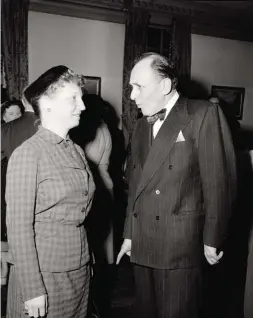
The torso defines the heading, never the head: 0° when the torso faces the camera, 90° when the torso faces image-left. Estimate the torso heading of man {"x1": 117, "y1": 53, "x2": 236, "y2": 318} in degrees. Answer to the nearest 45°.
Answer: approximately 45°

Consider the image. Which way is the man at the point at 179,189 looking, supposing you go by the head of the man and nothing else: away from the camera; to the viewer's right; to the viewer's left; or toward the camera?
to the viewer's left

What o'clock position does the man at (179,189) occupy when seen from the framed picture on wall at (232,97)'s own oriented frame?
The man is roughly at 12 o'clock from the framed picture on wall.

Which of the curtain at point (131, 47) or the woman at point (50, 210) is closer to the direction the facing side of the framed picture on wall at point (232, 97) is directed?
the woman

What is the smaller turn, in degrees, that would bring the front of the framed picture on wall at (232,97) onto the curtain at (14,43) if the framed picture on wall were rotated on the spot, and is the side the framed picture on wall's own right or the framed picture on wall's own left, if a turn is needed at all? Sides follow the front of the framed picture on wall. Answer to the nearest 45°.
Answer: approximately 45° to the framed picture on wall's own right

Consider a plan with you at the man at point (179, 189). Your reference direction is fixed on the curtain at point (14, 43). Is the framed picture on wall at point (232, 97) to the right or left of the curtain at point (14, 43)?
right

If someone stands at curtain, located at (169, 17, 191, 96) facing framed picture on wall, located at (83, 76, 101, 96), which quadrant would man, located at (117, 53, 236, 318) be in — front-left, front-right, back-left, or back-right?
front-left

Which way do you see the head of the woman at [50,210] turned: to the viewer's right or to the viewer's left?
to the viewer's right

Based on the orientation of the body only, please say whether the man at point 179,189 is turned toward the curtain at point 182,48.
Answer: no

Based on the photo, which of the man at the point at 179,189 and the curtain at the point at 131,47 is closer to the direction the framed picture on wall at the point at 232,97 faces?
the man

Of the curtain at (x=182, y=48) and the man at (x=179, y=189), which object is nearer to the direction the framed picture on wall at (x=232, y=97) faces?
the man

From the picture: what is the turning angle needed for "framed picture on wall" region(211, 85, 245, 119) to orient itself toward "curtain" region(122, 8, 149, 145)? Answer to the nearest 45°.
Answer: approximately 45° to its right

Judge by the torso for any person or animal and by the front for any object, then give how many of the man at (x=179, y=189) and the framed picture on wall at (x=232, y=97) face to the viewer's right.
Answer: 0

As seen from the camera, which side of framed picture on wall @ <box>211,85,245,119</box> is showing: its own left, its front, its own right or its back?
front

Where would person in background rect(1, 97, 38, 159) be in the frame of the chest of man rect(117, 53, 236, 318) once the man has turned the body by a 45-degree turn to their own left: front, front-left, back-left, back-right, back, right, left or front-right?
back-right

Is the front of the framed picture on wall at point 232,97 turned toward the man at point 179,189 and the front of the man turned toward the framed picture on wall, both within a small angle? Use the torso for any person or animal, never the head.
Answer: no

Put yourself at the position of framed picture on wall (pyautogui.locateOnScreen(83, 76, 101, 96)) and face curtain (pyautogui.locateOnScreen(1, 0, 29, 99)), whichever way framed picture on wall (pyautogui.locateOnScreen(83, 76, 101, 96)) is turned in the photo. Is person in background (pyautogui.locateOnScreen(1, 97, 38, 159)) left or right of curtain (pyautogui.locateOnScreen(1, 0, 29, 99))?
left

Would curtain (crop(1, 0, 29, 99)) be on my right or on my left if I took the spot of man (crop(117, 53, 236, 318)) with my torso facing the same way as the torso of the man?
on my right
